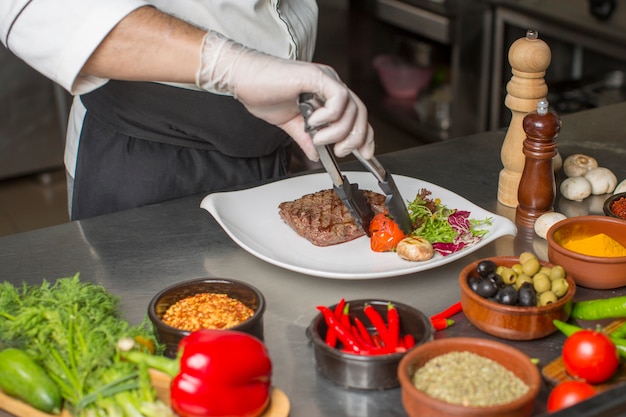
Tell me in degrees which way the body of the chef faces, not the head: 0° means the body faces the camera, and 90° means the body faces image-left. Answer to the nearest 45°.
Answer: approximately 315°

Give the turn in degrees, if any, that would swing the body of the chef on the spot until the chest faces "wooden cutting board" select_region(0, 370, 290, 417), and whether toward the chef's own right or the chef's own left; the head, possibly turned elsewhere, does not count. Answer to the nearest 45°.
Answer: approximately 45° to the chef's own right

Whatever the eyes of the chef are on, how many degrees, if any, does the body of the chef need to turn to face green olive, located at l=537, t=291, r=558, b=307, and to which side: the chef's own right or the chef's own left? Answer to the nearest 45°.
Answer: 0° — they already face it

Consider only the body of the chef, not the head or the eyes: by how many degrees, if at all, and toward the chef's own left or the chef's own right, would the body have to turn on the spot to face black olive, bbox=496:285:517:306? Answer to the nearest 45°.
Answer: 0° — they already face it
